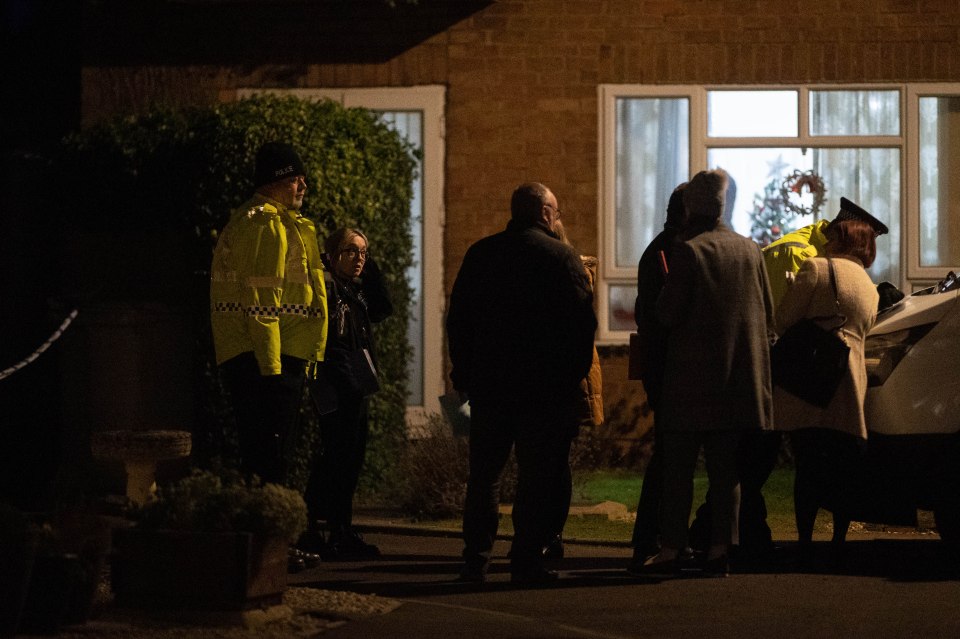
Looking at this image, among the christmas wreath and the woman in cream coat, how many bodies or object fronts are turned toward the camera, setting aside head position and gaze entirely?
1

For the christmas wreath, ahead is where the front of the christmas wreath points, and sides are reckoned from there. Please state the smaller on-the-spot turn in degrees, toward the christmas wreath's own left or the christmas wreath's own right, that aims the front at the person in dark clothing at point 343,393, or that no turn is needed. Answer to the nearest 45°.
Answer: approximately 45° to the christmas wreath's own right

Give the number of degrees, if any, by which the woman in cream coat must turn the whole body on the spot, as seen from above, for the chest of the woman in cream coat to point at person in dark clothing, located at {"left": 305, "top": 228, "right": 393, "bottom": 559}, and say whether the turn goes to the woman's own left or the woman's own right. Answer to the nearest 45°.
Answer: approximately 45° to the woman's own left

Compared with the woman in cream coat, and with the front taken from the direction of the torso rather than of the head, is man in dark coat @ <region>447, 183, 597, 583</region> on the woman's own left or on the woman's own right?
on the woman's own left

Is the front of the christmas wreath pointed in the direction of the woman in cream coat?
yes

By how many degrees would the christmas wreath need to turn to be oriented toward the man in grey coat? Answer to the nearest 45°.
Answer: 0° — it already faces them

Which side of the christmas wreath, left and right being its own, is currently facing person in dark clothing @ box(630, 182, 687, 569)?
front

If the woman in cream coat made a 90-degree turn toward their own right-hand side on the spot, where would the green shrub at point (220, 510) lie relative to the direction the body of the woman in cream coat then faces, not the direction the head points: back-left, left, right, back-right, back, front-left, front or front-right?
back

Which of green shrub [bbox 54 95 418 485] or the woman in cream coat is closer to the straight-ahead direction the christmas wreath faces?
the woman in cream coat

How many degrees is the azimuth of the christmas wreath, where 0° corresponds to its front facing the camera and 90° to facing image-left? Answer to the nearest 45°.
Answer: approximately 0°
